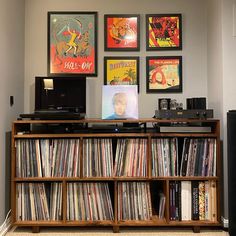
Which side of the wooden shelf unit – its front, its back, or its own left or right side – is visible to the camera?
front

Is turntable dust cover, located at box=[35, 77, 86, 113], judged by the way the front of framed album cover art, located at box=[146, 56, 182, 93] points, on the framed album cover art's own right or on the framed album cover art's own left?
on the framed album cover art's own right

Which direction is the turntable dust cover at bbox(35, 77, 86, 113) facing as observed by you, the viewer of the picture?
facing the viewer

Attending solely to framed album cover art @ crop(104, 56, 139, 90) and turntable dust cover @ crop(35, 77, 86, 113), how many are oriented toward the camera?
2

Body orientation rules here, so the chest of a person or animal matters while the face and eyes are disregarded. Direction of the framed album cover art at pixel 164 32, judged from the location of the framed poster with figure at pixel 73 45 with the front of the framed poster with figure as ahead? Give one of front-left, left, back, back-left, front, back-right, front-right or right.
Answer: left

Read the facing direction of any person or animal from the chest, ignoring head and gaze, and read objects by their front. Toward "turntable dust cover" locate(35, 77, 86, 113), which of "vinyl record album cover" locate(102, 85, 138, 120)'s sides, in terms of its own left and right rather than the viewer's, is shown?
right

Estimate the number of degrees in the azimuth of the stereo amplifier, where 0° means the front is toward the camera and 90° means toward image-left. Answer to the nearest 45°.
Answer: approximately 0°
